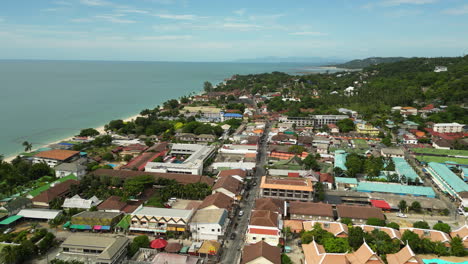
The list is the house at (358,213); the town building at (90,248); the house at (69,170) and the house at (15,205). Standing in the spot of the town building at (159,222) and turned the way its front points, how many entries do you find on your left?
1

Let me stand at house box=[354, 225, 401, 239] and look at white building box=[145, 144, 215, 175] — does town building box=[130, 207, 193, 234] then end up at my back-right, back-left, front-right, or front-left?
front-left

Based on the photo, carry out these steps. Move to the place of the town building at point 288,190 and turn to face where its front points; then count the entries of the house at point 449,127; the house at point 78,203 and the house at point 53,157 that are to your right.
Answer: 2

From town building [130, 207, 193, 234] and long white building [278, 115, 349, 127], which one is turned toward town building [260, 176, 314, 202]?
the long white building

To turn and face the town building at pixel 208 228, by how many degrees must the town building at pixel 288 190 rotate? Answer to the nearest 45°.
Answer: approximately 45° to its right

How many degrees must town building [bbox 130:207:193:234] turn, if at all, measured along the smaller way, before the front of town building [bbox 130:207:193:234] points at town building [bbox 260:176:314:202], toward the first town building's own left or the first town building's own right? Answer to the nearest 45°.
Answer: approximately 90° to the first town building's own left

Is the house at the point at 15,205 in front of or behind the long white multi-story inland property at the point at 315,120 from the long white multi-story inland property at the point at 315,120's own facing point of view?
in front

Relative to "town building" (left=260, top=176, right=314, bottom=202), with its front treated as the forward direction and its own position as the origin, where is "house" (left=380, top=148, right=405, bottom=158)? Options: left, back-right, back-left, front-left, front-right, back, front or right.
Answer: back-left

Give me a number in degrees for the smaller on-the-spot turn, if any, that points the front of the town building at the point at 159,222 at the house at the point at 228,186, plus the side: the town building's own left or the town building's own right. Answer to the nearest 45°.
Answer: approximately 135° to the town building's own left

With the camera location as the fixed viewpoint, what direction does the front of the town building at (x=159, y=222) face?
facing the viewer

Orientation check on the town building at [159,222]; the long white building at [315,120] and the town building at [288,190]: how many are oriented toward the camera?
3

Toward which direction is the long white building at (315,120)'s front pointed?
toward the camera

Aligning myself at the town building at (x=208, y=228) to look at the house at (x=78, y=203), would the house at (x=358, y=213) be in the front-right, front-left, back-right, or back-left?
back-right

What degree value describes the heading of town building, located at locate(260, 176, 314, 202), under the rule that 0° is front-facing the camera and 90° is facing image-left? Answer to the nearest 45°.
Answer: approximately 0°

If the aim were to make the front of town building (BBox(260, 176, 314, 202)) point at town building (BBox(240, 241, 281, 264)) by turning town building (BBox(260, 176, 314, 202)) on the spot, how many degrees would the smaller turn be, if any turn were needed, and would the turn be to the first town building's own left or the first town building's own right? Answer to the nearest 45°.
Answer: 0° — it already faces it

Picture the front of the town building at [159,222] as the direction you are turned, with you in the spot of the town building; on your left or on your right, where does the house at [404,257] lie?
on your left

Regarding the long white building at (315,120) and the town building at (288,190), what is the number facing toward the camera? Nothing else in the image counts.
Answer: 2
